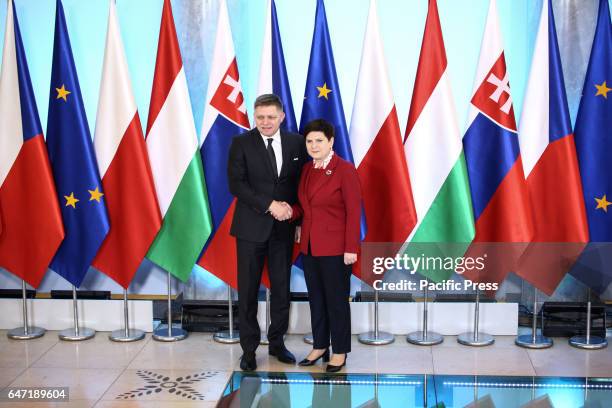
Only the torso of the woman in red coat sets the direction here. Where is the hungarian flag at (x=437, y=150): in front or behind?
behind

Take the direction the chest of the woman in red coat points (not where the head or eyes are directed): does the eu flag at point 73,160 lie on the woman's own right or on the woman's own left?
on the woman's own right

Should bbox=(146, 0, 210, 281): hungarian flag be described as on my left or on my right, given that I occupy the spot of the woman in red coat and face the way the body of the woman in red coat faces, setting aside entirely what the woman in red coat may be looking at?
on my right

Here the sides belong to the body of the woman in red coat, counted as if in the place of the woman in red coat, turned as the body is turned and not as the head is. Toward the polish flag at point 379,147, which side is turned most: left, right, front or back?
back

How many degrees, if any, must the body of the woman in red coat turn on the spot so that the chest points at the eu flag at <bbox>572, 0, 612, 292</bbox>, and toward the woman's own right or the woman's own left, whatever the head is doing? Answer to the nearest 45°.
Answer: approximately 135° to the woman's own left

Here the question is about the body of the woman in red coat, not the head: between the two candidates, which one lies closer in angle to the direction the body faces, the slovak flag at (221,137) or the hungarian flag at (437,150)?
the slovak flag

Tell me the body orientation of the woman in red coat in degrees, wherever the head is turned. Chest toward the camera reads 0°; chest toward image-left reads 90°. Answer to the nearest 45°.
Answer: approximately 45°

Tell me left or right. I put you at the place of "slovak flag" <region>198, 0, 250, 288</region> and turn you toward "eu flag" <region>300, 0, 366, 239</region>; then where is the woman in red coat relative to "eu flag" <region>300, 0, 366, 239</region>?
right

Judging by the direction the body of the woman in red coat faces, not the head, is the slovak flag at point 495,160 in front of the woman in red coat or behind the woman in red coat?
behind
